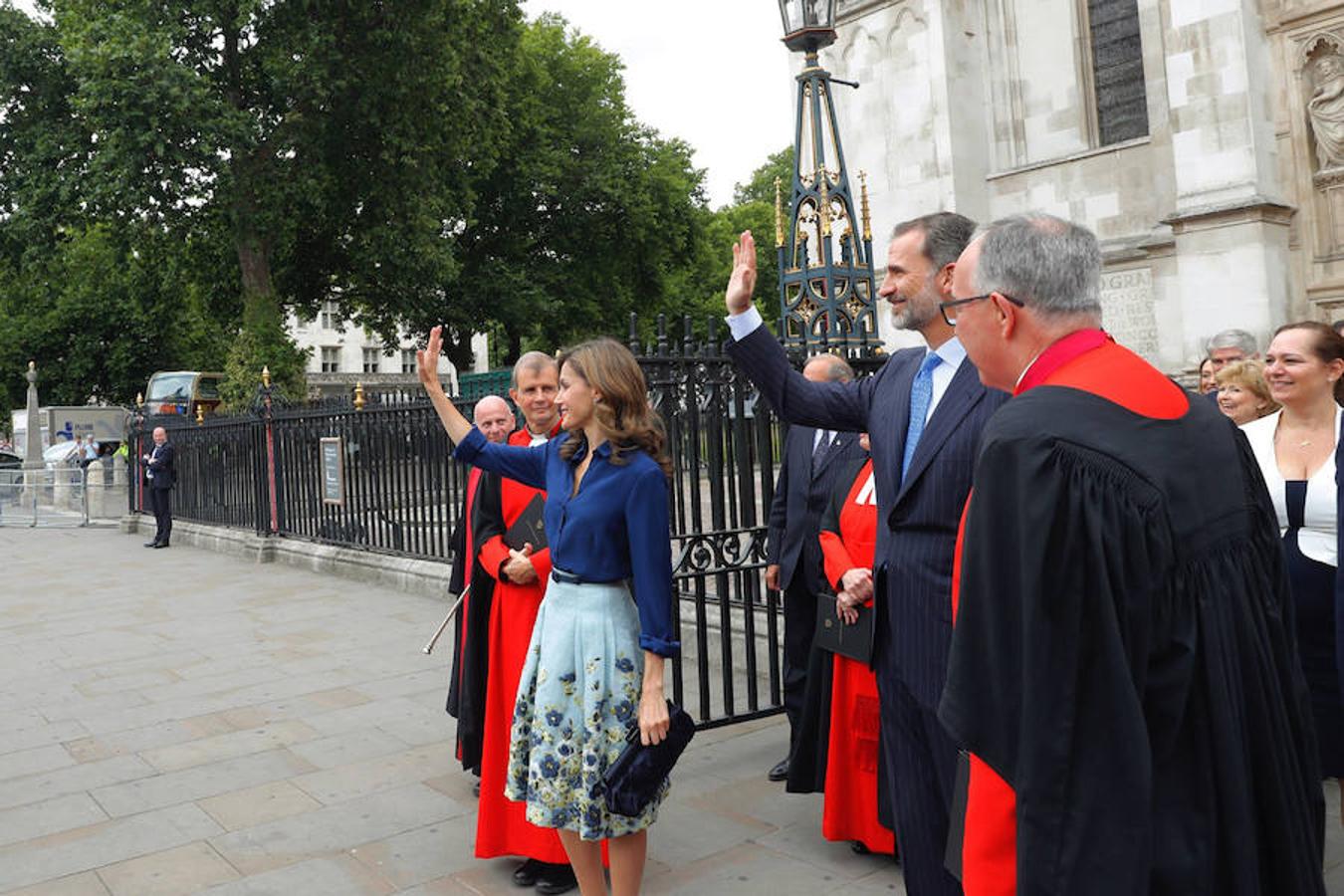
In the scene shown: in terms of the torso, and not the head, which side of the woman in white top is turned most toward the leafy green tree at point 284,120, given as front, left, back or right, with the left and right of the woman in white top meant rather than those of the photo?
right

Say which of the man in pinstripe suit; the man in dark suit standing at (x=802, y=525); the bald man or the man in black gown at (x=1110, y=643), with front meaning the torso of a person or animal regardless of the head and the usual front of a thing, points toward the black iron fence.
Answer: the man in black gown

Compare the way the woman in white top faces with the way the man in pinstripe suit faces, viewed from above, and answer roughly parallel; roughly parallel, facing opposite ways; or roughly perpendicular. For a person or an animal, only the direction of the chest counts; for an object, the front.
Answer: roughly parallel

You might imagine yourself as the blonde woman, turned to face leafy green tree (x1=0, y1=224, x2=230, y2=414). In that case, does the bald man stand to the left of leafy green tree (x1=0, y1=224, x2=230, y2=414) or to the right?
left

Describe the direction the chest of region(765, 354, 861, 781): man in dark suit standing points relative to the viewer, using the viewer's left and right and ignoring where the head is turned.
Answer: facing the viewer

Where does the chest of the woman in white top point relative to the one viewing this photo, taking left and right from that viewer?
facing the viewer and to the left of the viewer

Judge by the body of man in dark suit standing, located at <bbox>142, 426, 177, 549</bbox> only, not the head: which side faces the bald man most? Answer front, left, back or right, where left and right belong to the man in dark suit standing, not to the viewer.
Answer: left

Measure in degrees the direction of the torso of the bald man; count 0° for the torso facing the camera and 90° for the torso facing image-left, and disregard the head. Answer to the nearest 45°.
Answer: approximately 0°

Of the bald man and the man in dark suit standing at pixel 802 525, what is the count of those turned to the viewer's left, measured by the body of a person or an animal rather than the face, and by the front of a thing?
0

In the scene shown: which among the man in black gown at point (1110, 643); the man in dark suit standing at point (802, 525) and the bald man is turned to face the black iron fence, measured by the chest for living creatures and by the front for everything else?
the man in black gown

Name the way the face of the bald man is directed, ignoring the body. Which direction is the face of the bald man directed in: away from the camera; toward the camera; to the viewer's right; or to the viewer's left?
toward the camera

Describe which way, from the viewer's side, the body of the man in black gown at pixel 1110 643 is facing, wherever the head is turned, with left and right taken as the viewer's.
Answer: facing away from the viewer and to the left of the viewer

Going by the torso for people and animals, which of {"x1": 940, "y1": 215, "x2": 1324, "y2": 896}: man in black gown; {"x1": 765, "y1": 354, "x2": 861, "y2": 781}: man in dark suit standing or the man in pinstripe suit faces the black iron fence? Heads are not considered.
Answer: the man in black gown

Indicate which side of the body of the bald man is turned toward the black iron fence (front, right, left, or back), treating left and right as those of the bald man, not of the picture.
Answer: back
